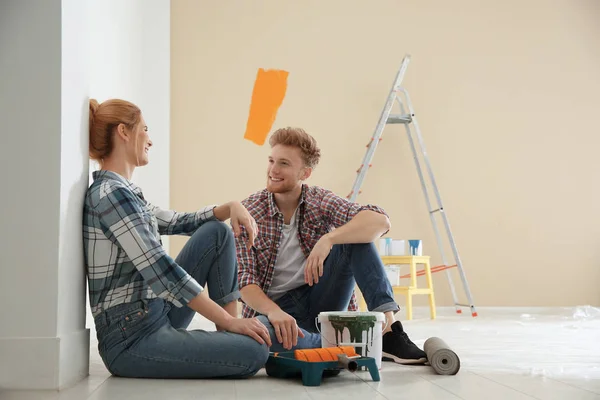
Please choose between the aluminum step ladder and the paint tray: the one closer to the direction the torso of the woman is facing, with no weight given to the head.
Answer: the paint tray

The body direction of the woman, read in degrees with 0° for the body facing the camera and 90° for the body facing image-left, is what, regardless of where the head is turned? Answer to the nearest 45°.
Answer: approximately 270°

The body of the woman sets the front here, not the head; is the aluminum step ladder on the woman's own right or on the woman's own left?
on the woman's own left

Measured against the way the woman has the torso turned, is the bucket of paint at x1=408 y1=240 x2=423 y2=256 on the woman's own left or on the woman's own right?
on the woman's own left

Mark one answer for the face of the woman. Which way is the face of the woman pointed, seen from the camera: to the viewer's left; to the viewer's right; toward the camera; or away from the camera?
to the viewer's right

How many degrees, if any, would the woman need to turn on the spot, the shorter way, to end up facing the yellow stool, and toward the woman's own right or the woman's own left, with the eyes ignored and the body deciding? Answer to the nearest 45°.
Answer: approximately 45° to the woman's own left

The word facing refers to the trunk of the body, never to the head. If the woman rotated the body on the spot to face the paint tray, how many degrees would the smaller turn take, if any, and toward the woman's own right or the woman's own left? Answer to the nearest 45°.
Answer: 0° — they already face it

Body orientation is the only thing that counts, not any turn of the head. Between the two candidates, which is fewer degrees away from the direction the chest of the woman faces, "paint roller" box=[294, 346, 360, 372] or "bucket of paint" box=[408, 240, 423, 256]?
the paint roller

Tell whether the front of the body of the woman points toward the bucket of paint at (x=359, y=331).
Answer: yes

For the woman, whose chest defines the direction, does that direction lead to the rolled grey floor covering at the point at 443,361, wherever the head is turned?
yes
